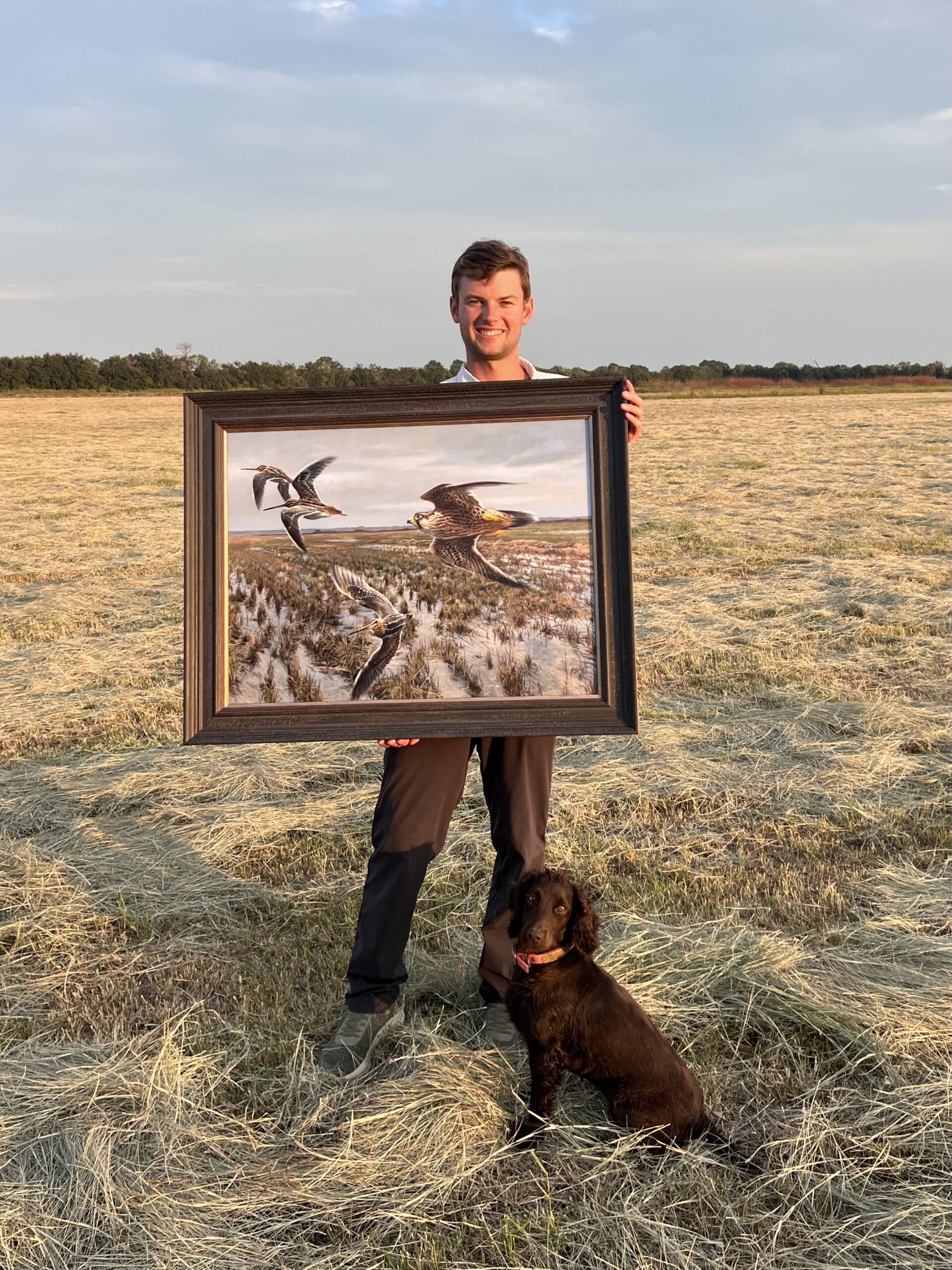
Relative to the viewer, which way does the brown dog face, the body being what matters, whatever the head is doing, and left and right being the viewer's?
facing to the left of the viewer
